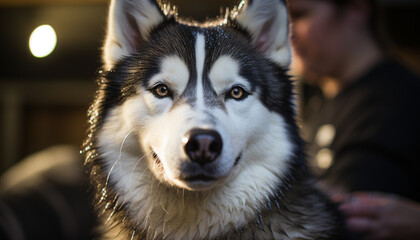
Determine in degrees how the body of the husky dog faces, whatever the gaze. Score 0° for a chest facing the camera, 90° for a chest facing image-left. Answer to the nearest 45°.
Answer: approximately 0°

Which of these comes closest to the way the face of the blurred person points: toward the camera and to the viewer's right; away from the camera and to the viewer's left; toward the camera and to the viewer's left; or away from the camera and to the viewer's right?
toward the camera and to the viewer's left

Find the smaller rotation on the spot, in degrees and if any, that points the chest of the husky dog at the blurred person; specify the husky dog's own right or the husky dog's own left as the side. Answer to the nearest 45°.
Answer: approximately 135° to the husky dog's own left
